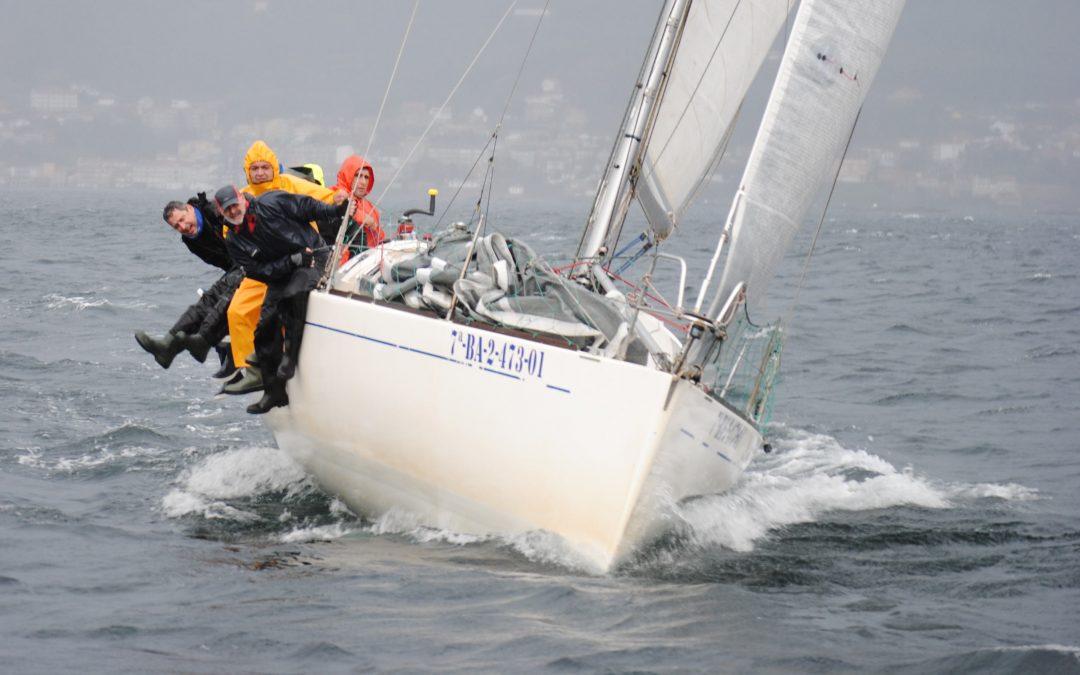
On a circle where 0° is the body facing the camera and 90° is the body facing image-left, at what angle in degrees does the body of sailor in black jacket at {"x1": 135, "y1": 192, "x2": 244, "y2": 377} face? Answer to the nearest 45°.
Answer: approximately 45°

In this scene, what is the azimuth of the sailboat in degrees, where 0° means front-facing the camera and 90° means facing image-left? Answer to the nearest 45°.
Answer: approximately 315°

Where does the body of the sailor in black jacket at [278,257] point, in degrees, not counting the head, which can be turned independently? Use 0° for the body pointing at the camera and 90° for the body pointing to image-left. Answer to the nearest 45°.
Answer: approximately 45°
